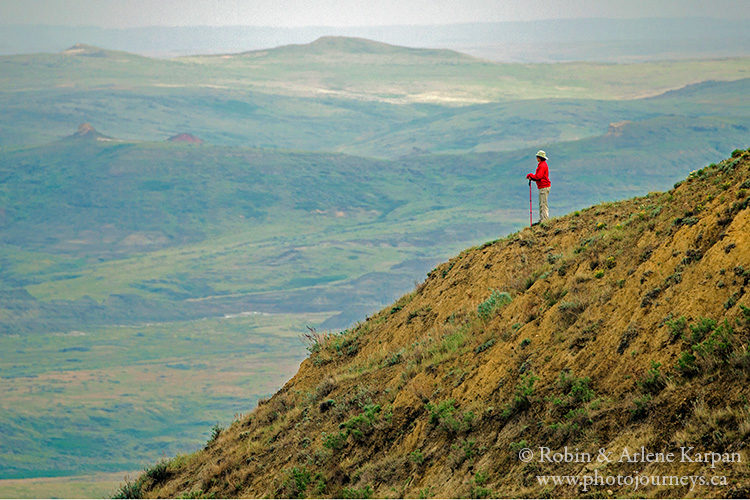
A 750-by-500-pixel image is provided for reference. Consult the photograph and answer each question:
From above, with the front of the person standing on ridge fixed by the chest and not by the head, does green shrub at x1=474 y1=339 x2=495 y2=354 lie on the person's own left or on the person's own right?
on the person's own left

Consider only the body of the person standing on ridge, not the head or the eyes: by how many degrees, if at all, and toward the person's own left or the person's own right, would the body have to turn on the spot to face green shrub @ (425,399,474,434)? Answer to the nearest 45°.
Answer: approximately 90° to the person's own left

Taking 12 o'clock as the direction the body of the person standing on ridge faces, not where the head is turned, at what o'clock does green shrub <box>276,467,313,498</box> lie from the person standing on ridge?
The green shrub is roughly at 10 o'clock from the person standing on ridge.

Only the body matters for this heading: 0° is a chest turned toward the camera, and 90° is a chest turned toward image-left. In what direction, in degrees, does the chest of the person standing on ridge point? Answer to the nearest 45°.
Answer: approximately 90°

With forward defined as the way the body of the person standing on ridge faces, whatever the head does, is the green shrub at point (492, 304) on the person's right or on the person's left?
on the person's left

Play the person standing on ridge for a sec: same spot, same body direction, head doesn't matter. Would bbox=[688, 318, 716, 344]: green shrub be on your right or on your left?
on your left

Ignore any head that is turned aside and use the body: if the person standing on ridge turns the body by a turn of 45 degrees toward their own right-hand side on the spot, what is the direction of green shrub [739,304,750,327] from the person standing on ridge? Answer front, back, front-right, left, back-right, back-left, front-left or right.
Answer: back-left

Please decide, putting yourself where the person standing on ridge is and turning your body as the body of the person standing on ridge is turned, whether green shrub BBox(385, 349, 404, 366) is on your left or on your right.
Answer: on your left

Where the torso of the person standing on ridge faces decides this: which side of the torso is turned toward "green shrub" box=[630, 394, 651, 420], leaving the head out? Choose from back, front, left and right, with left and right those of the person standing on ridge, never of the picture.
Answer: left

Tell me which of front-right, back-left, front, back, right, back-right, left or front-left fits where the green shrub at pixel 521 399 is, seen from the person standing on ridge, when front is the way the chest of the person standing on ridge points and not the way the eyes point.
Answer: left

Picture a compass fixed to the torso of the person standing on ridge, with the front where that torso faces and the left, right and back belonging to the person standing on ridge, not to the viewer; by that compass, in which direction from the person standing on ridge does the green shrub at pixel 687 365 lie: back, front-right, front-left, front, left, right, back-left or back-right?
left

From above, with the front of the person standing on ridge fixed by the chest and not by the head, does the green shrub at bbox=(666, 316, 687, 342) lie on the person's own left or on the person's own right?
on the person's own left

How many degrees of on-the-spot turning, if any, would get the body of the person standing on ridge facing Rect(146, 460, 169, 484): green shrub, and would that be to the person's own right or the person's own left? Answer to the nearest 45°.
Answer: approximately 45° to the person's own left

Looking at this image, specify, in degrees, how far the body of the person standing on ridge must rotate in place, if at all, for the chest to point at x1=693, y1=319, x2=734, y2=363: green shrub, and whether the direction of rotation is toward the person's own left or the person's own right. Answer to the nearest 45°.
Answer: approximately 90° to the person's own left

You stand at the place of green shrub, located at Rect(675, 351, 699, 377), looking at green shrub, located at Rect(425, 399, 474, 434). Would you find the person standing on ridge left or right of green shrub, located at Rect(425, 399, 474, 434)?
right
